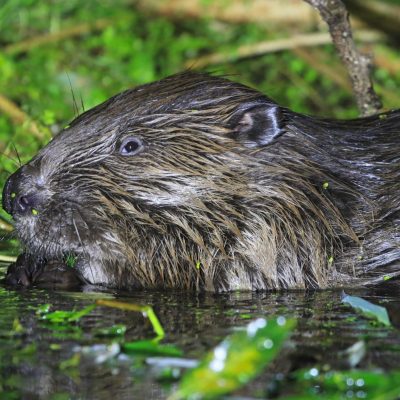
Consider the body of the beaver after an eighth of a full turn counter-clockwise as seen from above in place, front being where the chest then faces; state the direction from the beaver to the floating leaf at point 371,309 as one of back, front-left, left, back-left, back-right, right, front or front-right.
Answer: left

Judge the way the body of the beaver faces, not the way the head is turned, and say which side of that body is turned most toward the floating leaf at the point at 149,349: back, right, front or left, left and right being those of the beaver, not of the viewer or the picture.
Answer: left

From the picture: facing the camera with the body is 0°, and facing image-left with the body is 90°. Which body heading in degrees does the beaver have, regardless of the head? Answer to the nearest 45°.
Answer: approximately 90°

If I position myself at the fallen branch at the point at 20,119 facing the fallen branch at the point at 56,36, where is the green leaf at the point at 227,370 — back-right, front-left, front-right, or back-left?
back-right

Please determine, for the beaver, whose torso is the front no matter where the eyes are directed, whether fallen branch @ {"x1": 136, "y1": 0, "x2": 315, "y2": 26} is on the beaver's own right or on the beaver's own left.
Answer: on the beaver's own right

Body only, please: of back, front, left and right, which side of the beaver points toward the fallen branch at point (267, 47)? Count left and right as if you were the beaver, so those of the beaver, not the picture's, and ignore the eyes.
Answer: right

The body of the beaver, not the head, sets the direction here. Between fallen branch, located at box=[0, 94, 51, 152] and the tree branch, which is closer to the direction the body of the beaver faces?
the fallen branch
